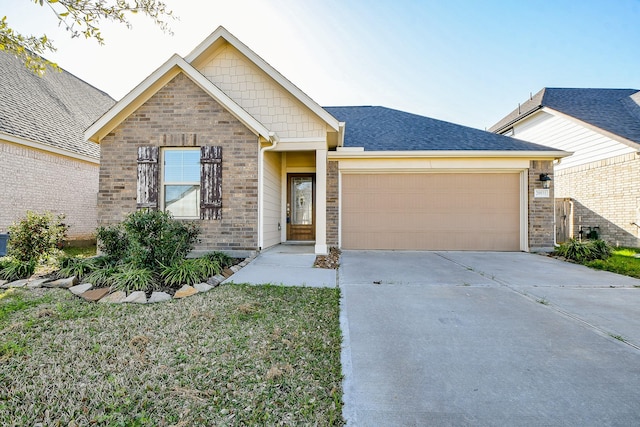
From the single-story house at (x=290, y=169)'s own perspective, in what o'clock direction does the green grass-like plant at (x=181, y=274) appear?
The green grass-like plant is roughly at 1 o'clock from the single-story house.

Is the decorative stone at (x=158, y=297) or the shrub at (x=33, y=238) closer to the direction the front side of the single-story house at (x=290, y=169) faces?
the decorative stone

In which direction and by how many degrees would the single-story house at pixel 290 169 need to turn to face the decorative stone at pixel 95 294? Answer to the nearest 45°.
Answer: approximately 45° to its right

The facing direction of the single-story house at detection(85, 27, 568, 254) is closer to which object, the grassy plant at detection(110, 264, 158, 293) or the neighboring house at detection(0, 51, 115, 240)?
the grassy plant

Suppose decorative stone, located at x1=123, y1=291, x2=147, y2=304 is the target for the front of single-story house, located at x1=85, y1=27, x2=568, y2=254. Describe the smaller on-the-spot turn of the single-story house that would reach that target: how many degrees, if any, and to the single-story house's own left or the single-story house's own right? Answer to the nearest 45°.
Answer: approximately 45° to the single-story house's own right

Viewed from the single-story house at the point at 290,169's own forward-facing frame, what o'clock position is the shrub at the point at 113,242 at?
The shrub is roughly at 2 o'clock from the single-story house.

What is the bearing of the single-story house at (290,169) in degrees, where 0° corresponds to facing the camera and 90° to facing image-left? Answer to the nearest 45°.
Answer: approximately 0°

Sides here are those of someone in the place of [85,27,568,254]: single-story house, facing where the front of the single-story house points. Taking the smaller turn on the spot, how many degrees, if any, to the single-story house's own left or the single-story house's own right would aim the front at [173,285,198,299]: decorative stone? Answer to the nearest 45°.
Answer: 0° — it already faces it

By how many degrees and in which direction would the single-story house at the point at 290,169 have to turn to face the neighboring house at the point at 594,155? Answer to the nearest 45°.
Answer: approximately 90° to its left
